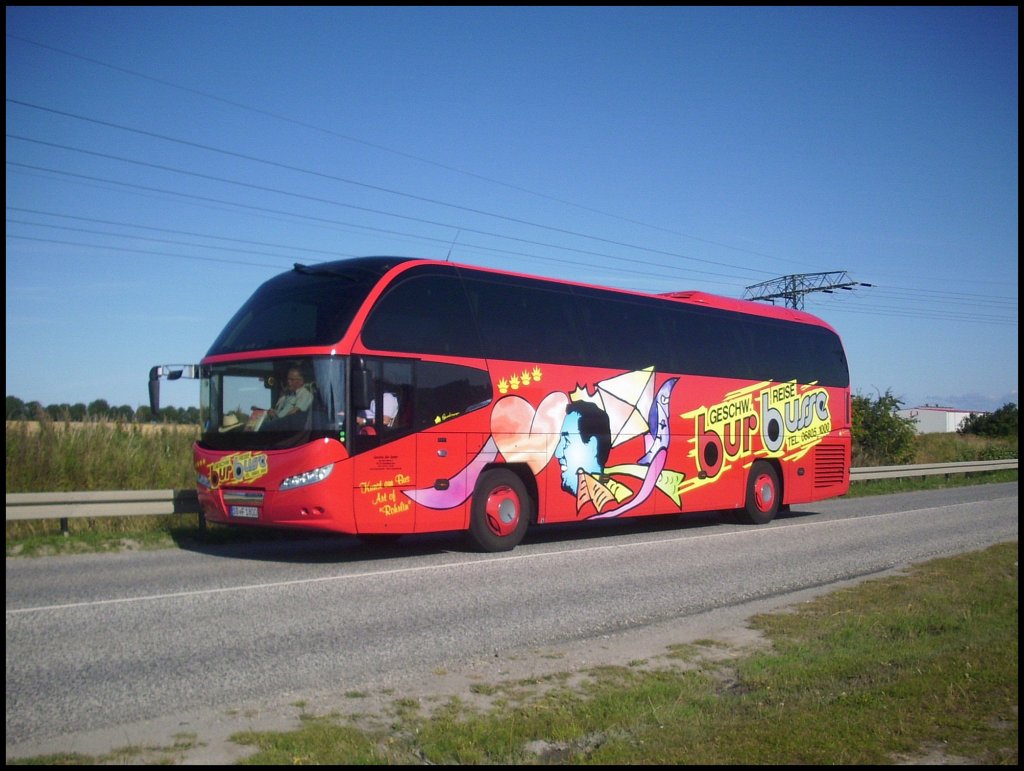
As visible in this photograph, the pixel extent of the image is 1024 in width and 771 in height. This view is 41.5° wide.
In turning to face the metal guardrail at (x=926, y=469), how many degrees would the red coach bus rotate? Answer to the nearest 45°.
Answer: approximately 180°

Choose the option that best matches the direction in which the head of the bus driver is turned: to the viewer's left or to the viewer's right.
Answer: to the viewer's left

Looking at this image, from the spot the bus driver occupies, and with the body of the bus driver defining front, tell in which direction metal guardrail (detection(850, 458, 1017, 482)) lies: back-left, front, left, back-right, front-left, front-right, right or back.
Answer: back

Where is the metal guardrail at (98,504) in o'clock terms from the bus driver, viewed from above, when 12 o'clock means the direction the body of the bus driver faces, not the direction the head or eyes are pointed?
The metal guardrail is roughly at 3 o'clock from the bus driver.

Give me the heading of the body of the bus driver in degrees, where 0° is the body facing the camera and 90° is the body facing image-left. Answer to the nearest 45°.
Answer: approximately 45°

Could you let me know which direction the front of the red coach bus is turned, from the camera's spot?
facing the viewer and to the left of the viewer
